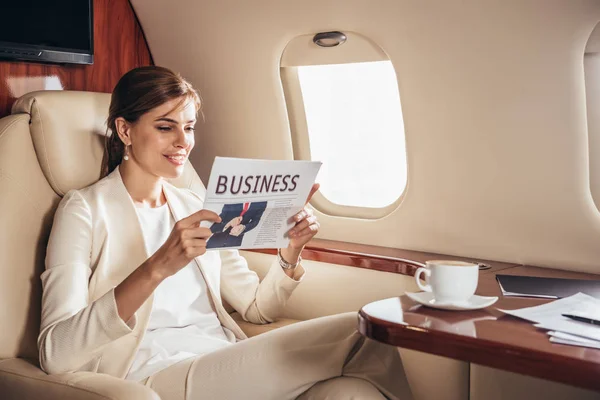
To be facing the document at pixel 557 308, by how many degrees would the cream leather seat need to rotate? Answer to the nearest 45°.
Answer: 0° — it already faces it

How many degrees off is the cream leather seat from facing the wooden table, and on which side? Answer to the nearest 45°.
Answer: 0° — it already faces it

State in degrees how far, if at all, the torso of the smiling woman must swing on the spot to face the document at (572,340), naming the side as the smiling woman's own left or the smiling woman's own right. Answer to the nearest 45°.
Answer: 0° — they already face it

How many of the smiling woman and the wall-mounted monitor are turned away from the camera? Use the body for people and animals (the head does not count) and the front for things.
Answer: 0

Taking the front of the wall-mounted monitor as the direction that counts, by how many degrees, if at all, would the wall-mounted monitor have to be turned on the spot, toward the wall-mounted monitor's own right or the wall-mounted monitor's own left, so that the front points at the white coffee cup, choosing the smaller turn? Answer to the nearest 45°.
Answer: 0° — it already faces it

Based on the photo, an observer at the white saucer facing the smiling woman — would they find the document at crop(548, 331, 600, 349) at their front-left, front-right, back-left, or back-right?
back-left

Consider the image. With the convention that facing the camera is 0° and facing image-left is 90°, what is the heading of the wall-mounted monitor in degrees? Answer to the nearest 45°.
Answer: approximately 315°

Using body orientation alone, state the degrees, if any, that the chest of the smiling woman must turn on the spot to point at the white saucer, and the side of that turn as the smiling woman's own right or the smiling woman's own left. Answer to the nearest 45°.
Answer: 0° — they already face it

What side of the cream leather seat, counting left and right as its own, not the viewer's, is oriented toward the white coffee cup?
front

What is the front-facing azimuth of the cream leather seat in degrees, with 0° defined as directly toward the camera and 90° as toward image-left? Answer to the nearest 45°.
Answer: approximately 315°

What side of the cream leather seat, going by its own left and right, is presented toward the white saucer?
front
